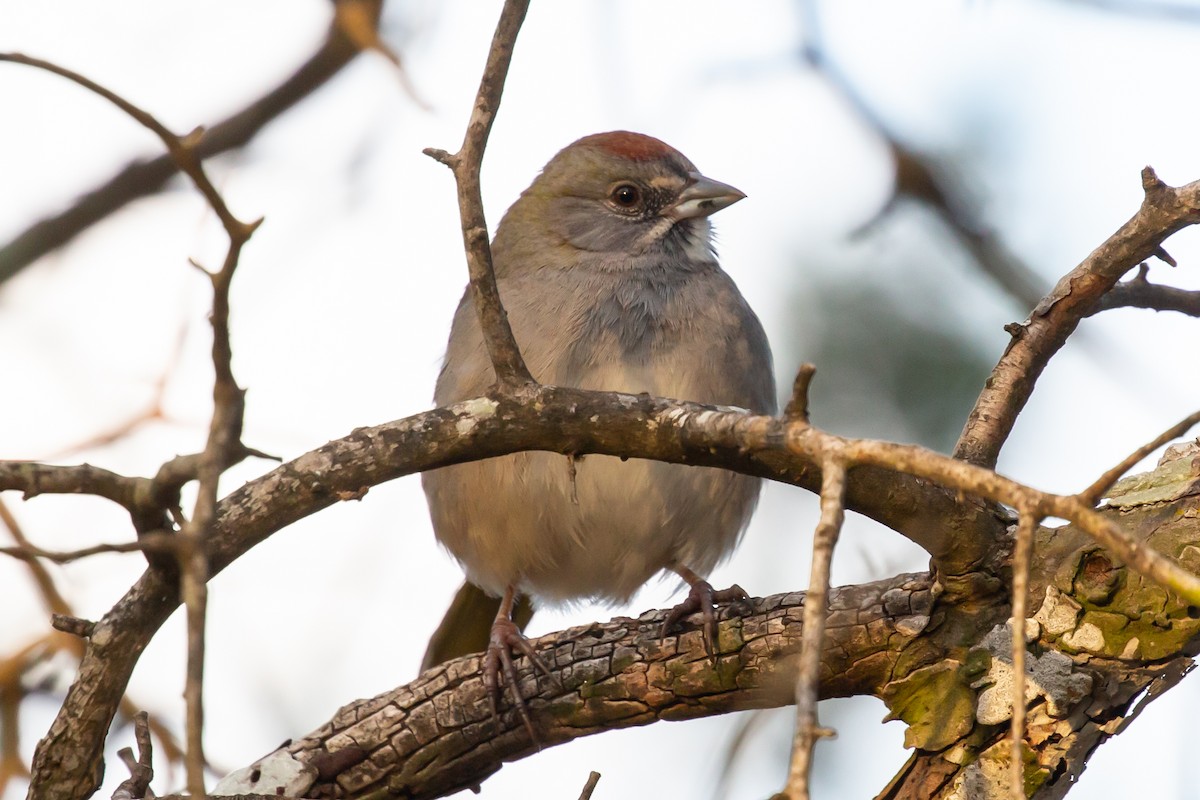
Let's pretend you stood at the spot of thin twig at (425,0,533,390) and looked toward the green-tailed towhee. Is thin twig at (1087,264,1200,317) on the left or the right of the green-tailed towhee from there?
right

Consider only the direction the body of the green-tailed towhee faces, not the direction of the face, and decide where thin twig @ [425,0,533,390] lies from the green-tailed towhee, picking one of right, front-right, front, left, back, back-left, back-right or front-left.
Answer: front-right

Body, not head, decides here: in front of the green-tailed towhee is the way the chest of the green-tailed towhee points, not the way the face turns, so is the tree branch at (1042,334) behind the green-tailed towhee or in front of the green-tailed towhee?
in front

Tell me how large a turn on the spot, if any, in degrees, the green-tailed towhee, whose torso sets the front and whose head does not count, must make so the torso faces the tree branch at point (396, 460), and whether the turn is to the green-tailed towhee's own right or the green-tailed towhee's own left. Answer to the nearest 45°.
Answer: approximately 45° to the green-tailed towhee's own right

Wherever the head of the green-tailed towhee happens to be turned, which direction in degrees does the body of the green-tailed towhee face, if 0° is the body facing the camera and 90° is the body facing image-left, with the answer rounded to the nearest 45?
approximately 315°
